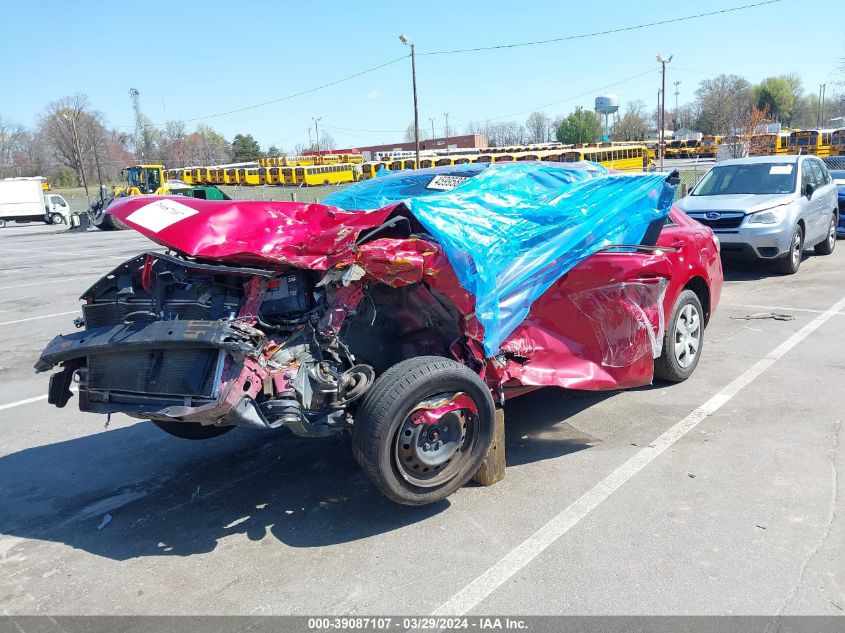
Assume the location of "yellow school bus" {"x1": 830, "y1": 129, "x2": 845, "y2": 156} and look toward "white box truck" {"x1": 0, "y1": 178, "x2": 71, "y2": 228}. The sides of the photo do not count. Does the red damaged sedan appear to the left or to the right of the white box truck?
left

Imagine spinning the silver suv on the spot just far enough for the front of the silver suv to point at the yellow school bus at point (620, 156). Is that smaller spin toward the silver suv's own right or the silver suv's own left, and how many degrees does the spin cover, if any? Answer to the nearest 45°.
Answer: approximately 135° to the silver suv's own right

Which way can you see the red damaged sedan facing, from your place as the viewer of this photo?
facing the viewer and to the left of the viewer

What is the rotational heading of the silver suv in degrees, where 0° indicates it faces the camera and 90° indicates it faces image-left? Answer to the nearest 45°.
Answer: approximately 45°

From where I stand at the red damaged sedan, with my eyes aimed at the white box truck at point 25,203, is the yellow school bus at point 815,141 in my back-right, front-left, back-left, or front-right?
front-right

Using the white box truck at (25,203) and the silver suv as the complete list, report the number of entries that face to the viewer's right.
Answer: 1

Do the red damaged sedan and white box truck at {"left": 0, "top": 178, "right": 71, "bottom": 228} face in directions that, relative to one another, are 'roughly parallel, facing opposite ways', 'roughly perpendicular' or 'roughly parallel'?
roughly parallel, facing opposite ways

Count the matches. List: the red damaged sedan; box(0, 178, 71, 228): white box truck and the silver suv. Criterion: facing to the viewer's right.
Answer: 1

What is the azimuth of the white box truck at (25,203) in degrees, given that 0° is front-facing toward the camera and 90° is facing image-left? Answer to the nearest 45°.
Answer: approximately 270°

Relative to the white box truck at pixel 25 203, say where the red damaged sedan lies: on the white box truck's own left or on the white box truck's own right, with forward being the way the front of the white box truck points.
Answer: on the white box truck's own right

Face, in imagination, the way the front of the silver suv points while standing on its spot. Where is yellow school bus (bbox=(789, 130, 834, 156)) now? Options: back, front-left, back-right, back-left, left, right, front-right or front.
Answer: back-right

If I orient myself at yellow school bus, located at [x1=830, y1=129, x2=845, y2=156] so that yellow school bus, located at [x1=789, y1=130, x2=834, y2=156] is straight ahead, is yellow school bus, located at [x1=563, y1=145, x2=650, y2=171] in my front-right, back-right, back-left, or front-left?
front-left

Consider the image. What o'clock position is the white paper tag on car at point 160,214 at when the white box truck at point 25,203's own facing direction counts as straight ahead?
The white paper tag on car is roughly at 3 o'clock from the white box truck.

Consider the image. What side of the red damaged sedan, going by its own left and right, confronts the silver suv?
back

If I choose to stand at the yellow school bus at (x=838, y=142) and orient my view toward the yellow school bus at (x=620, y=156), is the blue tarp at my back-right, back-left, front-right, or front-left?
front-left
